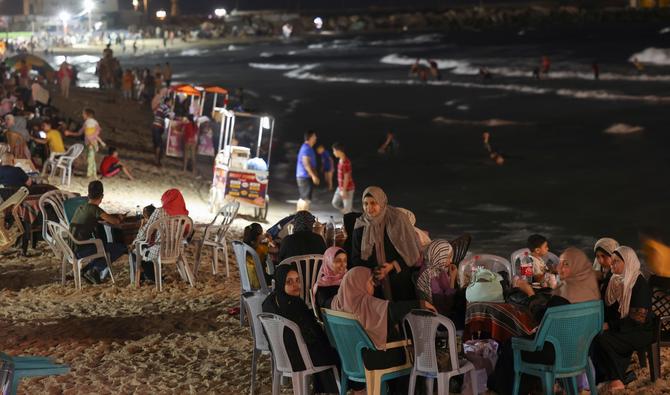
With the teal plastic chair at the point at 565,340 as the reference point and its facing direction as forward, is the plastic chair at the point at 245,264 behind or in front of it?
in front

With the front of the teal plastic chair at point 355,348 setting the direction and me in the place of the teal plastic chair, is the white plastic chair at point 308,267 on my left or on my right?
on my left

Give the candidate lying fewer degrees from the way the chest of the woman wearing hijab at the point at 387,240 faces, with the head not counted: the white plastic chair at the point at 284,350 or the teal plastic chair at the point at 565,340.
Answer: the white plastic chair

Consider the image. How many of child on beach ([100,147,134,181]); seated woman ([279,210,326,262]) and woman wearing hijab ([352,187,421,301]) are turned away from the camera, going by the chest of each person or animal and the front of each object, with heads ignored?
1

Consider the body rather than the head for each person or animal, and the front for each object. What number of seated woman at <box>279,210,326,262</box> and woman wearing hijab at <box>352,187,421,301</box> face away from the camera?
1

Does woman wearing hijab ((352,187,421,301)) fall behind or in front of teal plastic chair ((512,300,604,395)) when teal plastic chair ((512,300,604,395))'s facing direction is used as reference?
in front

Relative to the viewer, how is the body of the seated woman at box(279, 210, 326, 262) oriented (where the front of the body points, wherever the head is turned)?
away from the camera

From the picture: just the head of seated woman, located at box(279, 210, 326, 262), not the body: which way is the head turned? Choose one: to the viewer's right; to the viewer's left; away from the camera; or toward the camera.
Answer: away from the camera

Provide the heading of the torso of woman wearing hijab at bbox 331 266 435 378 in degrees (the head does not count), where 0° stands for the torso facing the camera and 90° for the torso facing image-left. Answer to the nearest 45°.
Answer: approximately 225°

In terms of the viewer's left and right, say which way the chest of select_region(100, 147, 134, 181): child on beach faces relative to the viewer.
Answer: facing to the right of the viewer

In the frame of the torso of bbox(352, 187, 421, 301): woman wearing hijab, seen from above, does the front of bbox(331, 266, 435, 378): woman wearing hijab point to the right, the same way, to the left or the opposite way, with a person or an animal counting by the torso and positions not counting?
the opposite way
